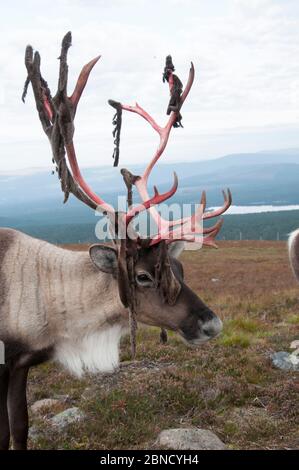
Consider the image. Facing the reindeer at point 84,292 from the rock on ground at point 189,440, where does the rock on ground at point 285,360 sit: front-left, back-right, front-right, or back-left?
back-right

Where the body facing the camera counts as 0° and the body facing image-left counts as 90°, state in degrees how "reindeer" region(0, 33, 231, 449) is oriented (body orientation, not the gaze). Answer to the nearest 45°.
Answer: approximately 270°

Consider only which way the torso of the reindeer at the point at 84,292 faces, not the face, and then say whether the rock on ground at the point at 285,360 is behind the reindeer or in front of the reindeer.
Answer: in front
